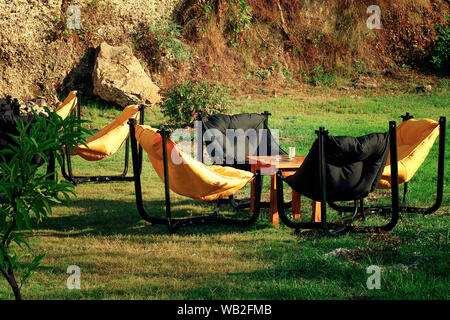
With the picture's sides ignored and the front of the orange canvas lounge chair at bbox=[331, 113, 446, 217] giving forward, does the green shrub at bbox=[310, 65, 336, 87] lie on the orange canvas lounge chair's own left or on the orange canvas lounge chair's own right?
on the orange canvas lounge chair's own right

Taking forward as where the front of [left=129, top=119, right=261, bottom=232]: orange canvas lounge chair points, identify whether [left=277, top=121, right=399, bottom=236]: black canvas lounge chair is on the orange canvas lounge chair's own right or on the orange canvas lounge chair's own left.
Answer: on the orange canvas lounge chair's own right

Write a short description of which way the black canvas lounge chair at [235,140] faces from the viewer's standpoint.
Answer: facing the viewer and to the right of the viewer

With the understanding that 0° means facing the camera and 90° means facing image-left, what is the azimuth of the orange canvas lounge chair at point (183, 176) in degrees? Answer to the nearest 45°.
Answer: approximately 225°

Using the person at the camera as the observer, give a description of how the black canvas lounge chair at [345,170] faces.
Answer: facing away from the viewer and to the left of the viewer

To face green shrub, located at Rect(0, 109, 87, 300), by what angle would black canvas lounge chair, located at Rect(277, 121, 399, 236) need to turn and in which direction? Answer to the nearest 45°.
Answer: approximately 90° to its left

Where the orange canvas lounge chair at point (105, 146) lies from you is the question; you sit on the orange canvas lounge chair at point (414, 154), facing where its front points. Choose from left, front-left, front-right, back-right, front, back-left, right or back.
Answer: front-right

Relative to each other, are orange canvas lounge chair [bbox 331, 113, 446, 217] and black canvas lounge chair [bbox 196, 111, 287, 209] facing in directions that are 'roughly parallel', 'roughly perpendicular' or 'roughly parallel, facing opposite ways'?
roughly perpendicular
